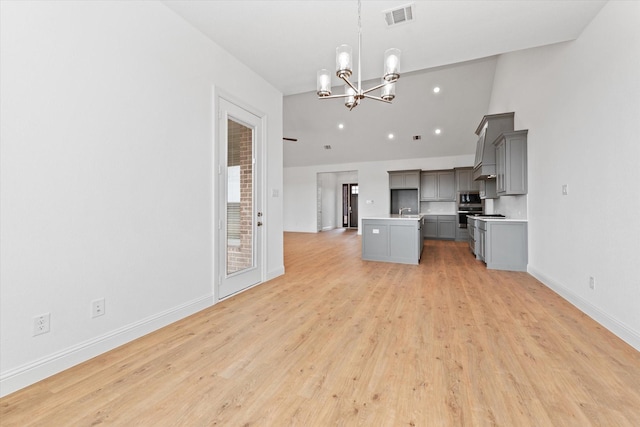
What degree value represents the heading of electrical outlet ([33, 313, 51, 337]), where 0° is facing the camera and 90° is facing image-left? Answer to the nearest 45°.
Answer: approximately 315°

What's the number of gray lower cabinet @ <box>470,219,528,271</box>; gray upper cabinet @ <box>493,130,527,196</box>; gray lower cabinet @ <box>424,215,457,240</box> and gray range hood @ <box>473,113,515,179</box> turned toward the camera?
1

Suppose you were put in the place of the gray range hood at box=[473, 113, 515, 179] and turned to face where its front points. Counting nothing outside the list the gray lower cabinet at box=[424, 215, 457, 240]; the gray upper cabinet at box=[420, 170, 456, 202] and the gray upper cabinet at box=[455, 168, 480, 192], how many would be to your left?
0

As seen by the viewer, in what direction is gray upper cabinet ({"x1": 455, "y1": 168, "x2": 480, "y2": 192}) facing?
toward the camera

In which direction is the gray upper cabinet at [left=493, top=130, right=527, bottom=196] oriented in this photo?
to the viewer's left

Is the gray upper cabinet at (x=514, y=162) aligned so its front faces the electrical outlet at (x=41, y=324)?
no

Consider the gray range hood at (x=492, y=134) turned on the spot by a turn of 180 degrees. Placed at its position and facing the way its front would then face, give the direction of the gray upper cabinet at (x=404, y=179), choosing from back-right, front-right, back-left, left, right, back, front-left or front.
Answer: back-left

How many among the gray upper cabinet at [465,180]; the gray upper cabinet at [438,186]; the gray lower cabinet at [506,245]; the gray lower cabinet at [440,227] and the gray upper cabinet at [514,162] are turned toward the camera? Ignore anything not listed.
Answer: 3

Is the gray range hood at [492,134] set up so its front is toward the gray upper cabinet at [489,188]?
no

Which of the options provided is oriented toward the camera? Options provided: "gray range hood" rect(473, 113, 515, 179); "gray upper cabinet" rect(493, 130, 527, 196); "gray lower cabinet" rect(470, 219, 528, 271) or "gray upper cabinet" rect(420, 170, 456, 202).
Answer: "gray upper cabinet" rect(420, 170, 456, 202)

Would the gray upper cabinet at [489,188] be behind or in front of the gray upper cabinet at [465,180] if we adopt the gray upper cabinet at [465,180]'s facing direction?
in front

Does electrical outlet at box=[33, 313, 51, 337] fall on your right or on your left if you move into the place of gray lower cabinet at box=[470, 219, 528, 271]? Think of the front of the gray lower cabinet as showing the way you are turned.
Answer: on your left
